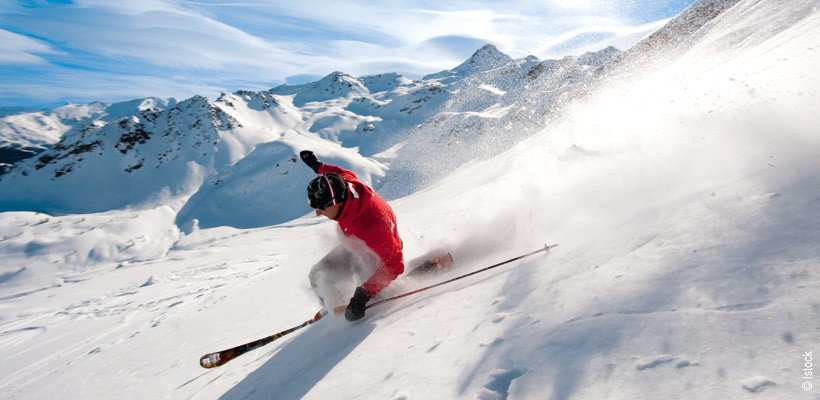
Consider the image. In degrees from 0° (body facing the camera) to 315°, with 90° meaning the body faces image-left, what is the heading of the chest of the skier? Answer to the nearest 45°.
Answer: approximately 90°
